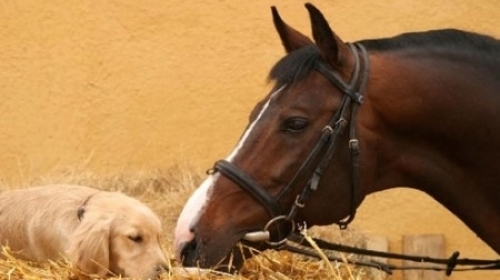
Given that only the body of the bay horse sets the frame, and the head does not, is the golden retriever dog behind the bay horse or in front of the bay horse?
in front

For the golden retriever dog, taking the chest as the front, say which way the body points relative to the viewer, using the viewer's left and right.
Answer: facing to the right of the viewer

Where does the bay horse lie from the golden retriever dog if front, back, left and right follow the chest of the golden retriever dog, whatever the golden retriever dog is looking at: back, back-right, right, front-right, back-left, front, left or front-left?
front-right

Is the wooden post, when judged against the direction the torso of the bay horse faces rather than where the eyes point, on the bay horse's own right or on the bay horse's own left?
on the bay horse's own right

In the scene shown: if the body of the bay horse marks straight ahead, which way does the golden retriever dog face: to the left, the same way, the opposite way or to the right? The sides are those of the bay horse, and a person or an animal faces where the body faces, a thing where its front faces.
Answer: the opposite way

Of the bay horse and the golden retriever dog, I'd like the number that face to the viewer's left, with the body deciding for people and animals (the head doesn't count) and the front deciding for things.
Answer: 1

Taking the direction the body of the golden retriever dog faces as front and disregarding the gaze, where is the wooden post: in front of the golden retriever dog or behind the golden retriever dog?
in front

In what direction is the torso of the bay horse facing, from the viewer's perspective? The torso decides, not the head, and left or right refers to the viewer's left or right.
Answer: facing to the left of the viewer

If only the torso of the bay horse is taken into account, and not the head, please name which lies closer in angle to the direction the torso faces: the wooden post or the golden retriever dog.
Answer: the golden retriever dog
